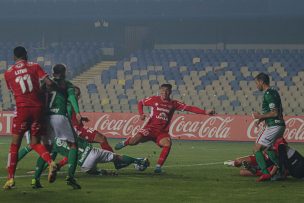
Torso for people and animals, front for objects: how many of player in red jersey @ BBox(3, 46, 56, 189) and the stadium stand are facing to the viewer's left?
0

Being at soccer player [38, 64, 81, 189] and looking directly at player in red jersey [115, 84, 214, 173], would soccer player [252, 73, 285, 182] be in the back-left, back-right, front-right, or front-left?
front-right

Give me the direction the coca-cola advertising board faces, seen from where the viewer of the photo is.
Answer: facing the viewer

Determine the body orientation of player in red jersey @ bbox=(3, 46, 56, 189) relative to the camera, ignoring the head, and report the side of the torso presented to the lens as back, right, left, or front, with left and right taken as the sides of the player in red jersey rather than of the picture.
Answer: back

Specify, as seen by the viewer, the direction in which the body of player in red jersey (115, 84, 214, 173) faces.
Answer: toward the camera

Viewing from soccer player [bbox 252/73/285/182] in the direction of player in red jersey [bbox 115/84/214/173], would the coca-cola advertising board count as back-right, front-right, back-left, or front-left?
front-right

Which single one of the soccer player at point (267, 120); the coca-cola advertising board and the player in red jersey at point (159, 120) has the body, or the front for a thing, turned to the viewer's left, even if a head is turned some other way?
the soccer player

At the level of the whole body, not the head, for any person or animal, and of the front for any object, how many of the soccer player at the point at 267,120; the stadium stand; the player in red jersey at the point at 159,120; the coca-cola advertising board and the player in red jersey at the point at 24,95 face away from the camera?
1

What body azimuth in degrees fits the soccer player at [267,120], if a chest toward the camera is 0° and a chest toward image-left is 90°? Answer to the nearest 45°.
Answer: approximately 90°

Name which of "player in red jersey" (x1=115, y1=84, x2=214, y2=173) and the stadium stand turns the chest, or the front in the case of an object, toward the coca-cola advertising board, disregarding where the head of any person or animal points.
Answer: the stadium stand

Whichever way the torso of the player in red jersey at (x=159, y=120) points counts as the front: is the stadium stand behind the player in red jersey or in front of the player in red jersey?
behind

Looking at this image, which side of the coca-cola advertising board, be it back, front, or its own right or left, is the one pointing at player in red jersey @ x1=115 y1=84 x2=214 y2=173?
front

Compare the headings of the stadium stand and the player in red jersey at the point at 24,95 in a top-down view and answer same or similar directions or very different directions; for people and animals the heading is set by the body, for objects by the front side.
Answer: very different directions
